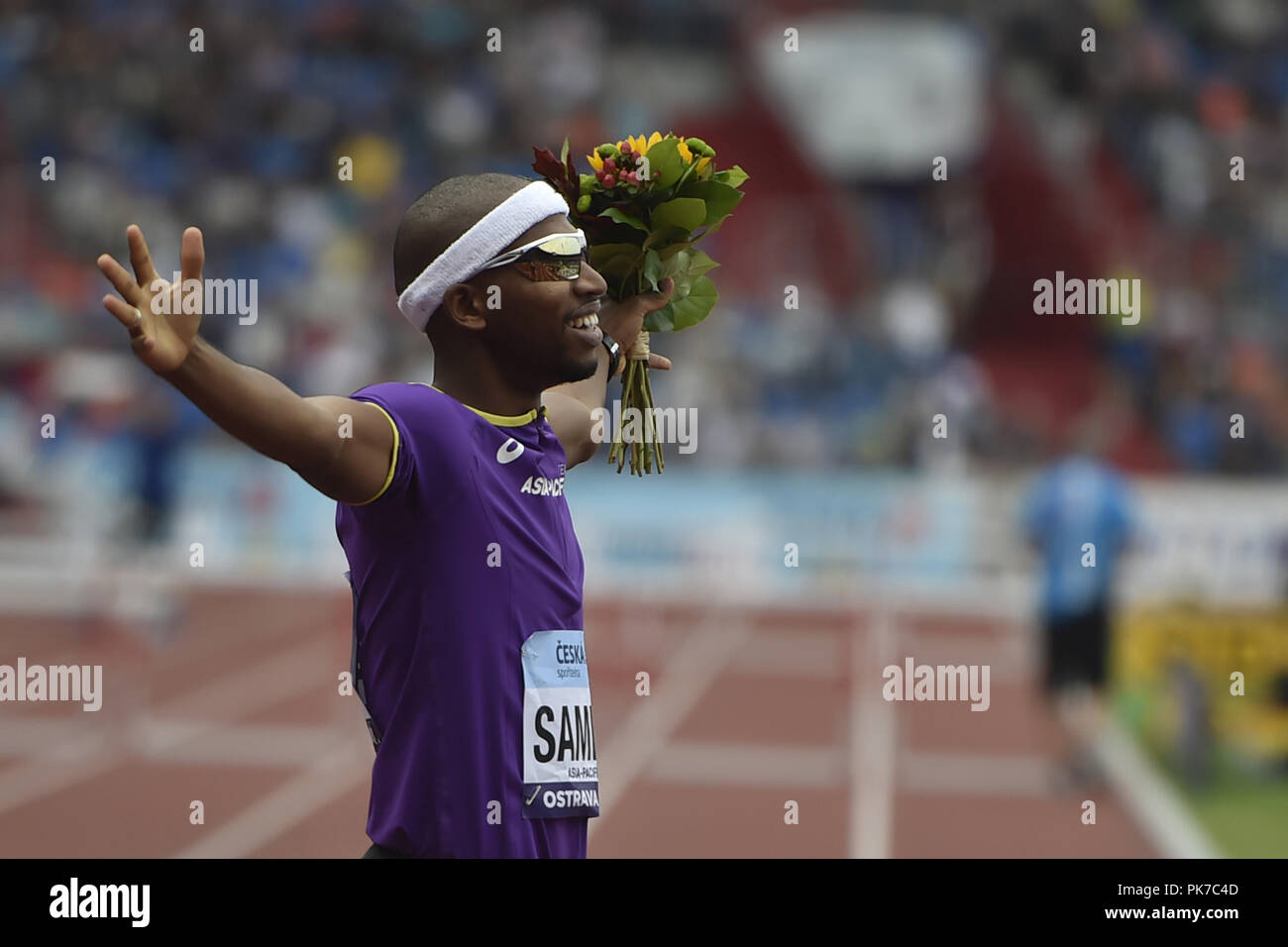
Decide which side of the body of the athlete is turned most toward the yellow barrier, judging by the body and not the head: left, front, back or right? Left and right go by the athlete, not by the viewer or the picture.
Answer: left

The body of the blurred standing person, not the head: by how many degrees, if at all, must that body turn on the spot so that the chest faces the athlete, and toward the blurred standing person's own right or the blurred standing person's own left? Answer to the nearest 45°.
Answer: approximately 180°

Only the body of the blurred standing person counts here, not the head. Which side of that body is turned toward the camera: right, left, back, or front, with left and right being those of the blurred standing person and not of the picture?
back

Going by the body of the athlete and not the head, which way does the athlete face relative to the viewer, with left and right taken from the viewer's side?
facing the viewer and to the right of the viewer

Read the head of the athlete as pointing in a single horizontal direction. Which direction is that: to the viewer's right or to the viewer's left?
to the viewer's right

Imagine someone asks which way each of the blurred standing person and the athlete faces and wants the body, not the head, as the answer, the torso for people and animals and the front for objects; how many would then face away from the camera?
1

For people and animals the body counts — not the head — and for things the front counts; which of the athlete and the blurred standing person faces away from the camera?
the blurred standing person

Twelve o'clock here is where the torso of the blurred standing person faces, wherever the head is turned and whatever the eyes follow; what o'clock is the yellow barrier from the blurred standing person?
The yellow barrier is roughly at 3 o'clock from the blurred standing person.

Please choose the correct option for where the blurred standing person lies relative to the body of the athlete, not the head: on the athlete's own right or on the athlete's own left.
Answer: on the athlete's own left
